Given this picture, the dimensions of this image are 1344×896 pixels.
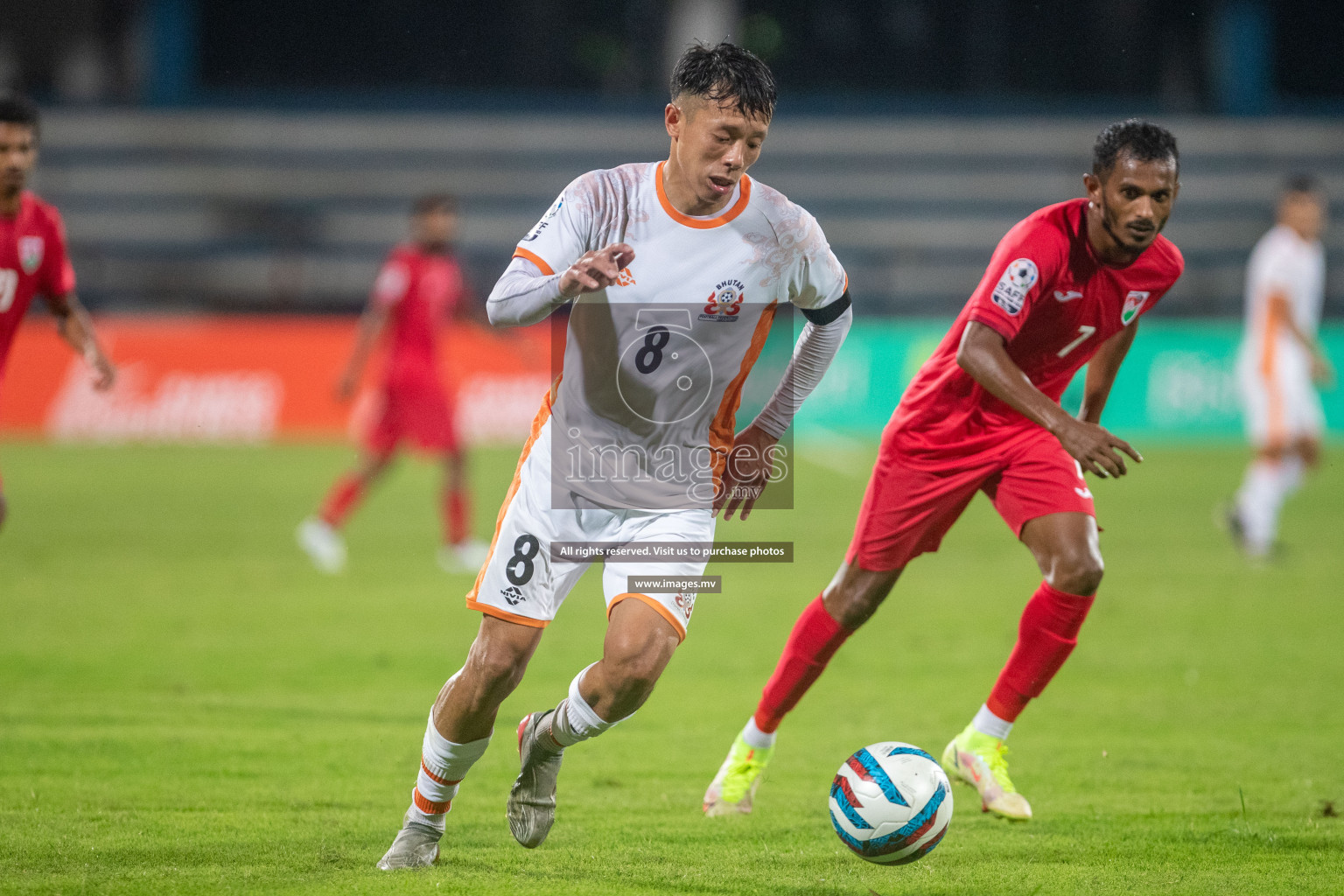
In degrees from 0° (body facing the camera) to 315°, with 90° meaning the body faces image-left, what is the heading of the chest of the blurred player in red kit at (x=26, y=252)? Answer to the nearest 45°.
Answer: approximately 0°

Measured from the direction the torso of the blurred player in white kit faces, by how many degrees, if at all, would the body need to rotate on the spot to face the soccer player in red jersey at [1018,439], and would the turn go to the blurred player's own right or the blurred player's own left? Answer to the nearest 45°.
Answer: approximately 90° to the blurred player's own right

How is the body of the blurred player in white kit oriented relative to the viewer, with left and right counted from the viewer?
facing to the right of the viewer

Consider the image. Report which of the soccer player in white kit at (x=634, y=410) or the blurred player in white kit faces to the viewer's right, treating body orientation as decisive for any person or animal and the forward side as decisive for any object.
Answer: the blurred player in white kit

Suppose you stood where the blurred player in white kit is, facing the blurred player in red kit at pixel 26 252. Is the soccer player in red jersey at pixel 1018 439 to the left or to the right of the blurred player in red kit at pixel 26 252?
left

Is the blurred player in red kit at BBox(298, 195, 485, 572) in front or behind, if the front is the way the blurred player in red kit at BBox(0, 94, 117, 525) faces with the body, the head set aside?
behind
